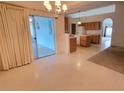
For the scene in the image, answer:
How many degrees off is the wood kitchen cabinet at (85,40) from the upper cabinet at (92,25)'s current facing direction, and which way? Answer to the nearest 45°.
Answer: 0° — it already faces it

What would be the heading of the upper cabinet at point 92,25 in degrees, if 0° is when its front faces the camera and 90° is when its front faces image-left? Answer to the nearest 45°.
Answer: approximately 0°

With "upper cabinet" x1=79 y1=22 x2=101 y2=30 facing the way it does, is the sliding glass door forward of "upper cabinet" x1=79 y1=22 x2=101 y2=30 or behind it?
forward
